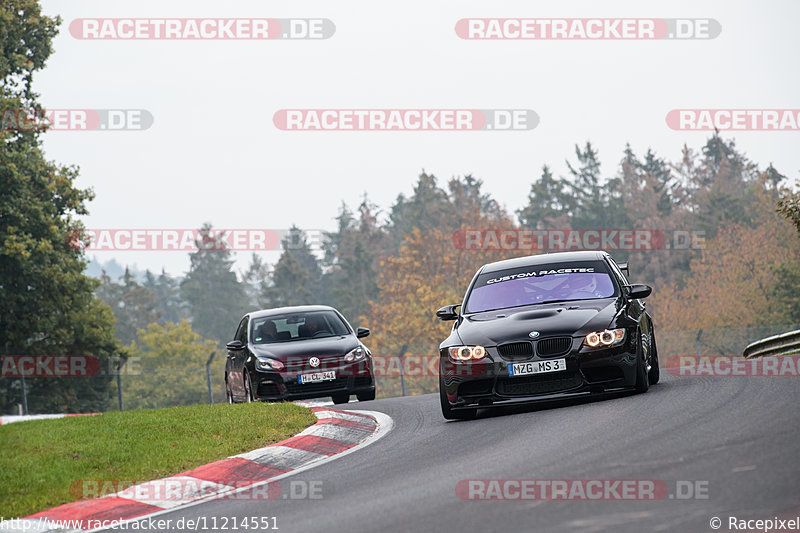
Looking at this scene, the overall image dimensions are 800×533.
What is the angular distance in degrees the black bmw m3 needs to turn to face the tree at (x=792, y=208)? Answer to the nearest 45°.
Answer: approximately 135° to its left

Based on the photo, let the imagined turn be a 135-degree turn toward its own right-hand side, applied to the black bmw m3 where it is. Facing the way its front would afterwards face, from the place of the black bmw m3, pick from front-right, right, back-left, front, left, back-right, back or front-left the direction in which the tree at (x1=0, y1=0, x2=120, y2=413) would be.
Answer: front

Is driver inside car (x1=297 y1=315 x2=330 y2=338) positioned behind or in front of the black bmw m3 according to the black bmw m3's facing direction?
behind

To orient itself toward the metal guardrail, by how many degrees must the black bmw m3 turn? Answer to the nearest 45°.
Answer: approximately 135° to its left

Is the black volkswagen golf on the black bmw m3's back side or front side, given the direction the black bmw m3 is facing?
on the back side

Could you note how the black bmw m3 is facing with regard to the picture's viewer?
facing the viewer
